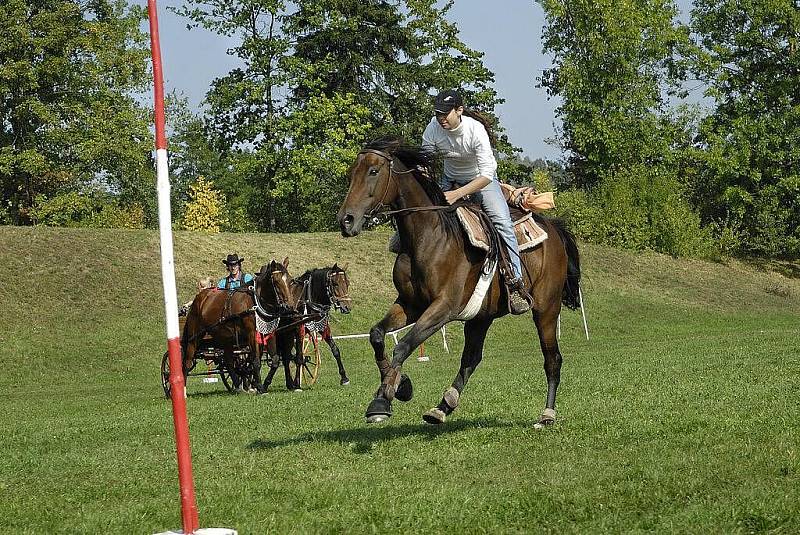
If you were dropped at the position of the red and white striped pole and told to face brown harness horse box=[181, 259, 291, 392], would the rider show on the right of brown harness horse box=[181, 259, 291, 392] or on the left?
right

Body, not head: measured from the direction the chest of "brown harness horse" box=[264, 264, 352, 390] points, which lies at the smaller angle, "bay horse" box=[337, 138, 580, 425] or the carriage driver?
the bay horse

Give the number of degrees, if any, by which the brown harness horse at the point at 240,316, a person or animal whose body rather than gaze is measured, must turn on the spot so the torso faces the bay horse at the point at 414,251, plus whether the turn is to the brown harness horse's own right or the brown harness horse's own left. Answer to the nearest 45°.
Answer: approximately 45° to the brown harness horse's own right

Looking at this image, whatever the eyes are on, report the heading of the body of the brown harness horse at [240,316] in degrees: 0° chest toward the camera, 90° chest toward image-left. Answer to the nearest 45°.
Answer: approximately 315°

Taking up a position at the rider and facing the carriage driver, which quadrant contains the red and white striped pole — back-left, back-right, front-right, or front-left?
back-left

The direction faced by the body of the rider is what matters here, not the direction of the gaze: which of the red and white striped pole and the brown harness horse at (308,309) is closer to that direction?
the red and white striped pole
